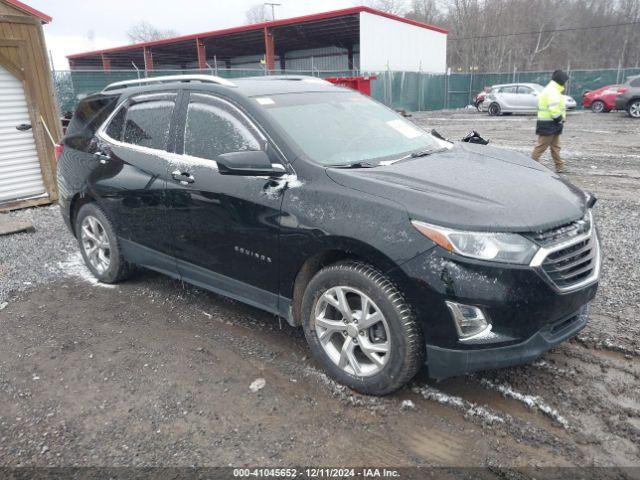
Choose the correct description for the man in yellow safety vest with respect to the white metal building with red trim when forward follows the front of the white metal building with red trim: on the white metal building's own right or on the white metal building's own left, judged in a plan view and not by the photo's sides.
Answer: on the white metal building's own left

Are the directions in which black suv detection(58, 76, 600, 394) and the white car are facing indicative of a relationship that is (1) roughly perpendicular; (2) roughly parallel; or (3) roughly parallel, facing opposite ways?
roughly parallel

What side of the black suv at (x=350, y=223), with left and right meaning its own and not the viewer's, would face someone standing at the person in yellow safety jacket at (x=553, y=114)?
left

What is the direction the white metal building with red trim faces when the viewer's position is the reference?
facing the viewer and to the left of the viewer

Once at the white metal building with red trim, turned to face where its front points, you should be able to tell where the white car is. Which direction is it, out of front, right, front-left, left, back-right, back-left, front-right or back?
left

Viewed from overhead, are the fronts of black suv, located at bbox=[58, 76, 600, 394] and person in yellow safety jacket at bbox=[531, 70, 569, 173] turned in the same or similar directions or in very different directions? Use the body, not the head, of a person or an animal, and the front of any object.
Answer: same or similar directions

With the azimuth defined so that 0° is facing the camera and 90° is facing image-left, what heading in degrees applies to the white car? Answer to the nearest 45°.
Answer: approximately 270°

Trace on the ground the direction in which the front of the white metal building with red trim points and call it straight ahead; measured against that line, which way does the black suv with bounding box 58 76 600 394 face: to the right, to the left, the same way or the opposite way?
to the left

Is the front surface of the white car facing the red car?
yes
